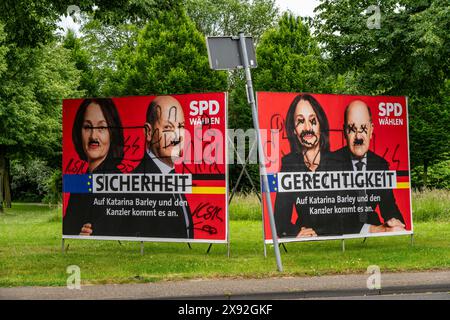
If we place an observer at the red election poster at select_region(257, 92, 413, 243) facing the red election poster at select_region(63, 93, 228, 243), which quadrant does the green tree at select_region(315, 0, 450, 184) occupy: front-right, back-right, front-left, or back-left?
back-right

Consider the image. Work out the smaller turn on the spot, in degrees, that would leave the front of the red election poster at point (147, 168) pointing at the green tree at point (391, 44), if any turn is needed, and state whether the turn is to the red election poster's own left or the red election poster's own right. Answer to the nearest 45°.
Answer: approximately 135° to the red election poster's own left

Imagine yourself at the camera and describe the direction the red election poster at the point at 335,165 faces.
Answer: facing the viewer and to the right of the viewer

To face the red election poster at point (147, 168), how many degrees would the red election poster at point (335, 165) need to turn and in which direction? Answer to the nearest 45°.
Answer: approximately 135° to its right

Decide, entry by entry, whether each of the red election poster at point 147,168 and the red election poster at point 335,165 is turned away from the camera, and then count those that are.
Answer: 0

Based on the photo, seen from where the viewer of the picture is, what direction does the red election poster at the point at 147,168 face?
facing the viewer and to the left of the viewer

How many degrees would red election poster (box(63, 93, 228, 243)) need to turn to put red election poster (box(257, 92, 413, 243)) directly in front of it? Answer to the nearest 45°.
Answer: approximately 135° to its left
